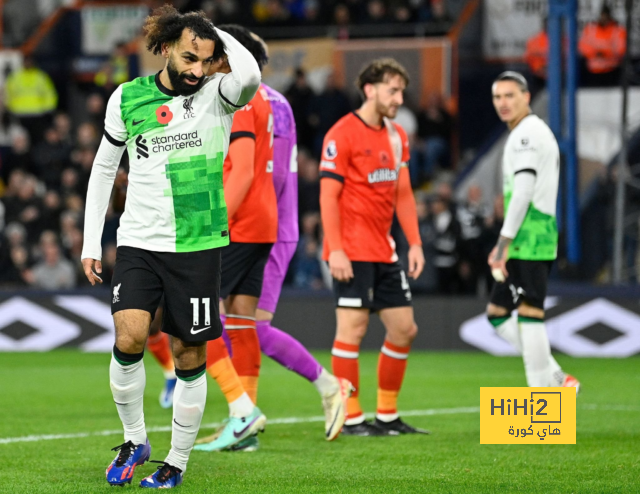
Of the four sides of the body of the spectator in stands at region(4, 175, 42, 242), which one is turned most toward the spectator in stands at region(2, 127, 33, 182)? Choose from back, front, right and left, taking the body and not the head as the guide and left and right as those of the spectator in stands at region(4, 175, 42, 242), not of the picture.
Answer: back

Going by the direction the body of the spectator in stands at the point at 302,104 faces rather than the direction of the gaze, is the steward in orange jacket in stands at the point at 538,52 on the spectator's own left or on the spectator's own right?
on the spectator's own left

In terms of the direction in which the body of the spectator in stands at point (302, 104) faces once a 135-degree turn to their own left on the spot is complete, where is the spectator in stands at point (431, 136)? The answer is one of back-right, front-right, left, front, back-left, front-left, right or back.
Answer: front-right

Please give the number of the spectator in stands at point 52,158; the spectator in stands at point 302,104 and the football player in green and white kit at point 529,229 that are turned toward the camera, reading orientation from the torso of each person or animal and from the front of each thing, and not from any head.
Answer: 2

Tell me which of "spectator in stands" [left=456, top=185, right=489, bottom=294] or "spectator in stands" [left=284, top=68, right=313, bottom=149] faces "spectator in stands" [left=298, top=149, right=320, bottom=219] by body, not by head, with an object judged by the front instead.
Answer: "spectator in stands" [left=284, top=68, right=313, bottom=149]
